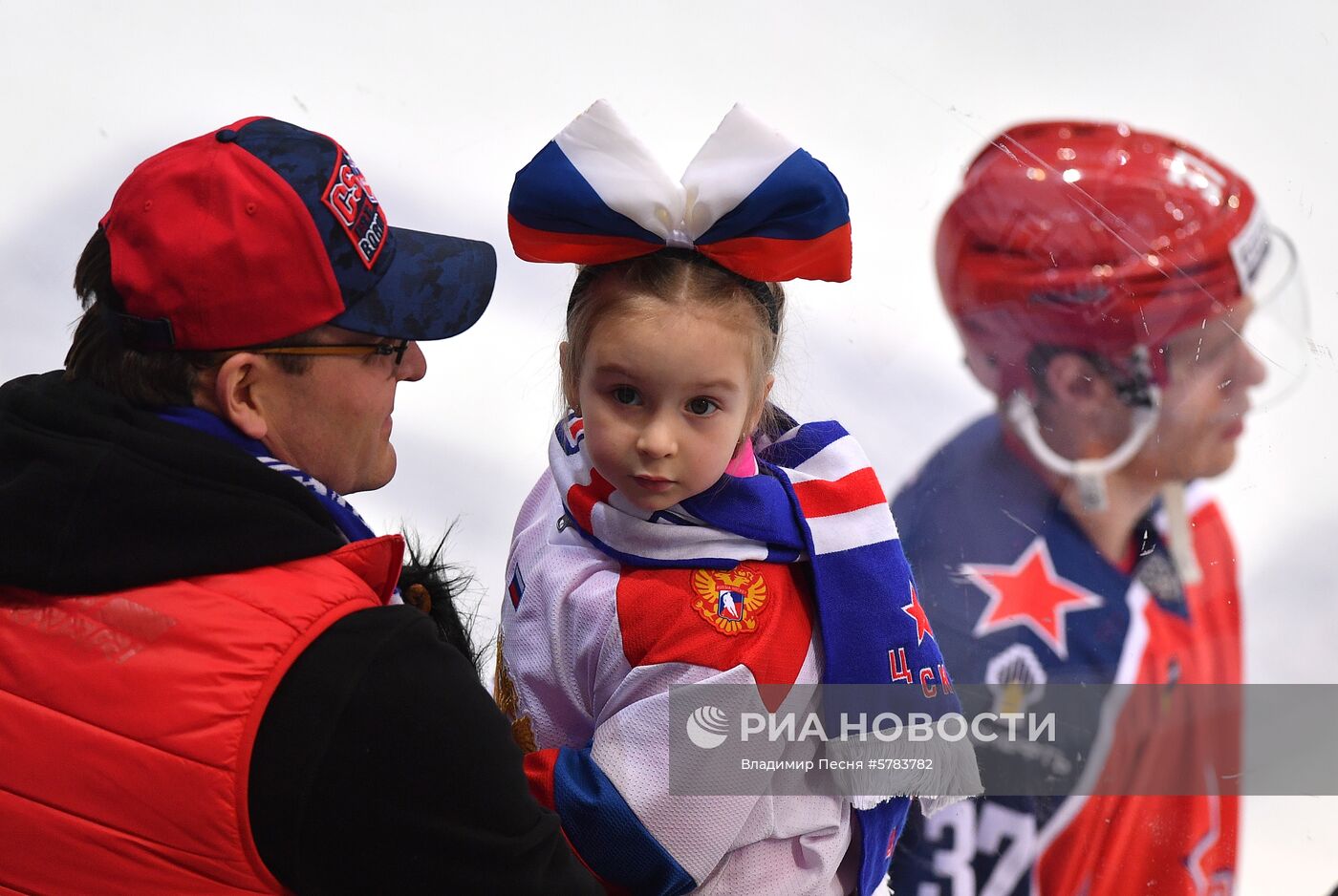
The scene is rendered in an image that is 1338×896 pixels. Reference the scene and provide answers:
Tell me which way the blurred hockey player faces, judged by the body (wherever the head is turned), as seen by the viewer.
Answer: to the viewer's right

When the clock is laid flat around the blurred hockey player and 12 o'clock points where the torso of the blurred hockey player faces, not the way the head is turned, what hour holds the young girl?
The young girl is roughly at 4 o'clock from the blurred hockey player.

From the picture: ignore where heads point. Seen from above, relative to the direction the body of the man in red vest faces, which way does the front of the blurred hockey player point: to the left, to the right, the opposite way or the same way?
to the right

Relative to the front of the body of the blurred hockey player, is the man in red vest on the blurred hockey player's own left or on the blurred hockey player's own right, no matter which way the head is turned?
on the blurred hockey player's own right

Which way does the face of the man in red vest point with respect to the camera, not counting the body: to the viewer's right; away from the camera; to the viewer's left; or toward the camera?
to the viewer's right

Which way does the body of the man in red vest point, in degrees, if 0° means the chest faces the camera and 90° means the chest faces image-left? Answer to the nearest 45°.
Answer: approximately 225°

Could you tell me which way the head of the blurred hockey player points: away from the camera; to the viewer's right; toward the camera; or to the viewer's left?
to the viewer's right
